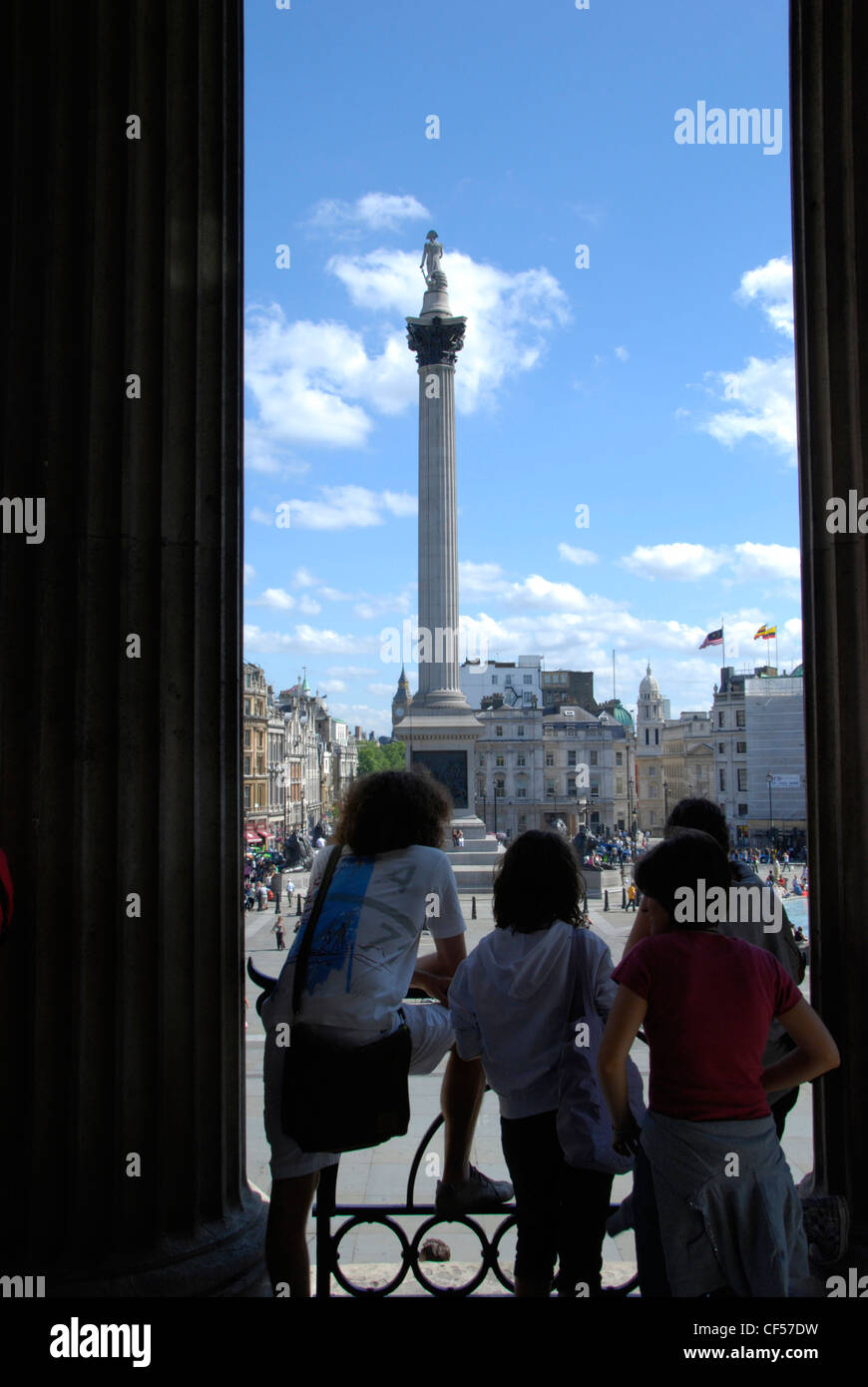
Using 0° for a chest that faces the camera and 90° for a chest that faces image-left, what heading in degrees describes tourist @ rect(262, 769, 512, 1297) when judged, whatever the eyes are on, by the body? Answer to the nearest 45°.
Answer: approximately 225°

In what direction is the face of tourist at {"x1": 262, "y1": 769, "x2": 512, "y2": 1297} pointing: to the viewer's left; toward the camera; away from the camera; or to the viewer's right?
away from the camera

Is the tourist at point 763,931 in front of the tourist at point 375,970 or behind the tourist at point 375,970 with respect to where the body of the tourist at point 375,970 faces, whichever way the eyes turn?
in front

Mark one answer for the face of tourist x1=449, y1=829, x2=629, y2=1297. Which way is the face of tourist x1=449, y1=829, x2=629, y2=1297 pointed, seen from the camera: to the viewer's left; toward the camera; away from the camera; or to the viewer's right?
away from the camera

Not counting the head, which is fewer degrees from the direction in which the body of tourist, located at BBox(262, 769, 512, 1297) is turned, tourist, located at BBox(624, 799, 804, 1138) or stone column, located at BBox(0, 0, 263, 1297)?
the tourist

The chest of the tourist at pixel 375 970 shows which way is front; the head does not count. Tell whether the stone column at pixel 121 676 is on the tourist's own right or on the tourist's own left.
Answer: on the tourist's own left

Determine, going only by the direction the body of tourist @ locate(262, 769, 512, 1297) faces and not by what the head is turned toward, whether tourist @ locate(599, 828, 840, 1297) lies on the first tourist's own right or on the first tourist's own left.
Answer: on the first tourist's own right
